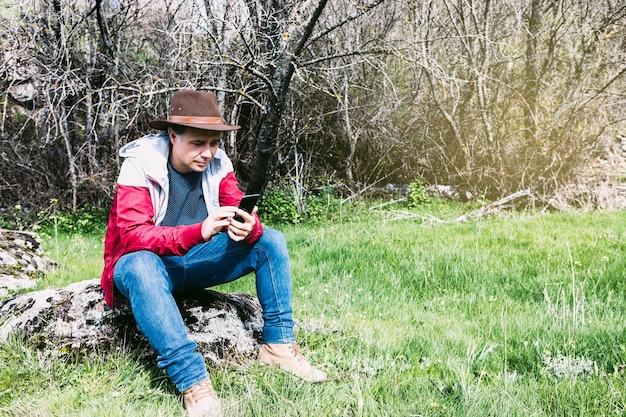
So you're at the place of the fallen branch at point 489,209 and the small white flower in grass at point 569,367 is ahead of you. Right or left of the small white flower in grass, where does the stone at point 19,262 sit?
right

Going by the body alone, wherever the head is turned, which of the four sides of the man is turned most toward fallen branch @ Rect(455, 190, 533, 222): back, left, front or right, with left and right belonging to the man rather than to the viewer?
left

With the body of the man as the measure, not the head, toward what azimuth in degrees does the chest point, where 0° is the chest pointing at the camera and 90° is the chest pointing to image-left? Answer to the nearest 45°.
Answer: approximately 315°

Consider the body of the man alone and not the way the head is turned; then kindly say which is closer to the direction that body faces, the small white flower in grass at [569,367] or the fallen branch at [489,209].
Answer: the small white flower in grass

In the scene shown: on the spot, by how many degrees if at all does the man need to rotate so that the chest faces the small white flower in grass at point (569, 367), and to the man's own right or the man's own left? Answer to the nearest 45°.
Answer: approximately 45° to the man's own left
